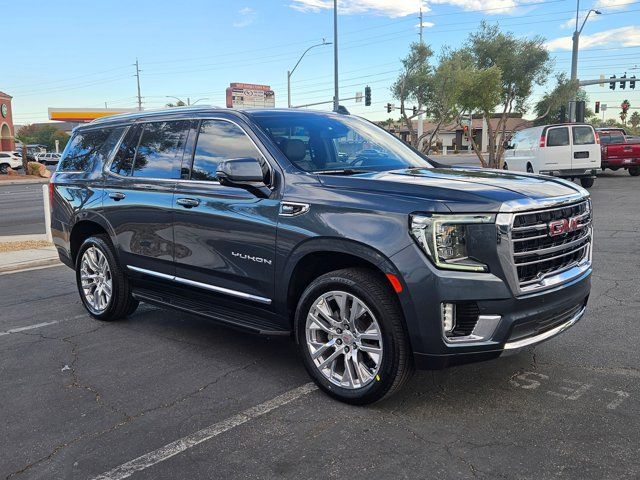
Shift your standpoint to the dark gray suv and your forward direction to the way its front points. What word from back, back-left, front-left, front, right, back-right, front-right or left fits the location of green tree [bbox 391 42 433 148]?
back-left

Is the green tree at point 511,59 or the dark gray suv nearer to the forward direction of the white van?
the green tree

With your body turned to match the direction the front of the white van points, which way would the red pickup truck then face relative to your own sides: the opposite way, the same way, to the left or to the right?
the same way

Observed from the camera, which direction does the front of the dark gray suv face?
facing the viewer and to the right of the viewer

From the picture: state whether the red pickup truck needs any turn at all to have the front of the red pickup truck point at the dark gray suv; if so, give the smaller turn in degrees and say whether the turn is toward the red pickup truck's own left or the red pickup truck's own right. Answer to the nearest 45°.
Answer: approximately 135° to the red pickup truck's own left

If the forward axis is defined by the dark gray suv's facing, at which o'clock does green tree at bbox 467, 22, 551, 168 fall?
The green tree is roughly at 8 o'clock from the dark gray suv.

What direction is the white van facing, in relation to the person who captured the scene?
facing away from the viewer and to the left of the viewer

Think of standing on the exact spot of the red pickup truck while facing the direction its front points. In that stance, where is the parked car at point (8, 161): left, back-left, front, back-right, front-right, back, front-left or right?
front-left

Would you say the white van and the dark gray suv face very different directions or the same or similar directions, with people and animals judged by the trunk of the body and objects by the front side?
very different directions

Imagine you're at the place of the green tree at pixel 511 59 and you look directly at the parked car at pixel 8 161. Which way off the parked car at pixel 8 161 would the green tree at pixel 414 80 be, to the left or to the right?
right

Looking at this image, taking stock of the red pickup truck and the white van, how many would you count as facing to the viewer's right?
0

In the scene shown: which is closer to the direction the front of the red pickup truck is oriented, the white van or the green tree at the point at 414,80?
the green tree

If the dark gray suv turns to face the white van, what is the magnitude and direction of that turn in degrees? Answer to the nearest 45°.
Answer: approximately 90° to its left
